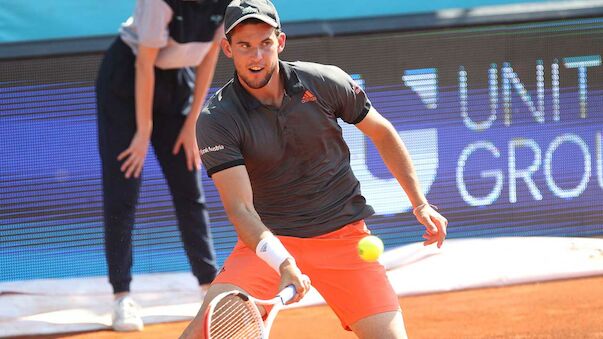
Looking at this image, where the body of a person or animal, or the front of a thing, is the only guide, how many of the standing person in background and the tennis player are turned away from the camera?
0

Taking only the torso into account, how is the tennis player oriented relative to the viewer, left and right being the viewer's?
facing the viewer

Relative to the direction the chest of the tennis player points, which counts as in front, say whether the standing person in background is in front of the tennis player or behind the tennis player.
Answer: behind

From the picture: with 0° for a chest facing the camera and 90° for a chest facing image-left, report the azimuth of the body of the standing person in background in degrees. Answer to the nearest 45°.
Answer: approximately 315°

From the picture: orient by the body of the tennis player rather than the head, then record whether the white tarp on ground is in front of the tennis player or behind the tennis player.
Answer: behind
